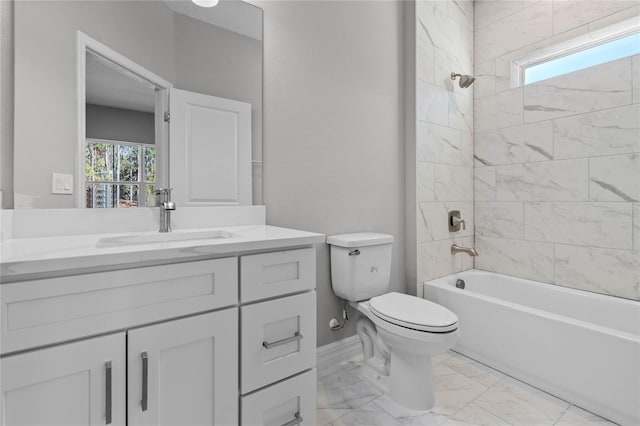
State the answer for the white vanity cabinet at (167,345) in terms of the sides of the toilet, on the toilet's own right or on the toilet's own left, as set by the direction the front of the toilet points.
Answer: on the toilet's own right

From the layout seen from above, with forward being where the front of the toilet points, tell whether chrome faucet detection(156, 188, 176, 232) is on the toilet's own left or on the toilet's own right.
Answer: on the toilet's own right

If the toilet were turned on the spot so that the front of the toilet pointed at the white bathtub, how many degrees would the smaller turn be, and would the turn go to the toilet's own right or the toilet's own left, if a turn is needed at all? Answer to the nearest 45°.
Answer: approximately 45° to the toilet's own left

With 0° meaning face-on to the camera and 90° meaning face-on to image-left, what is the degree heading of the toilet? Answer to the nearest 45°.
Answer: approximately 315°
